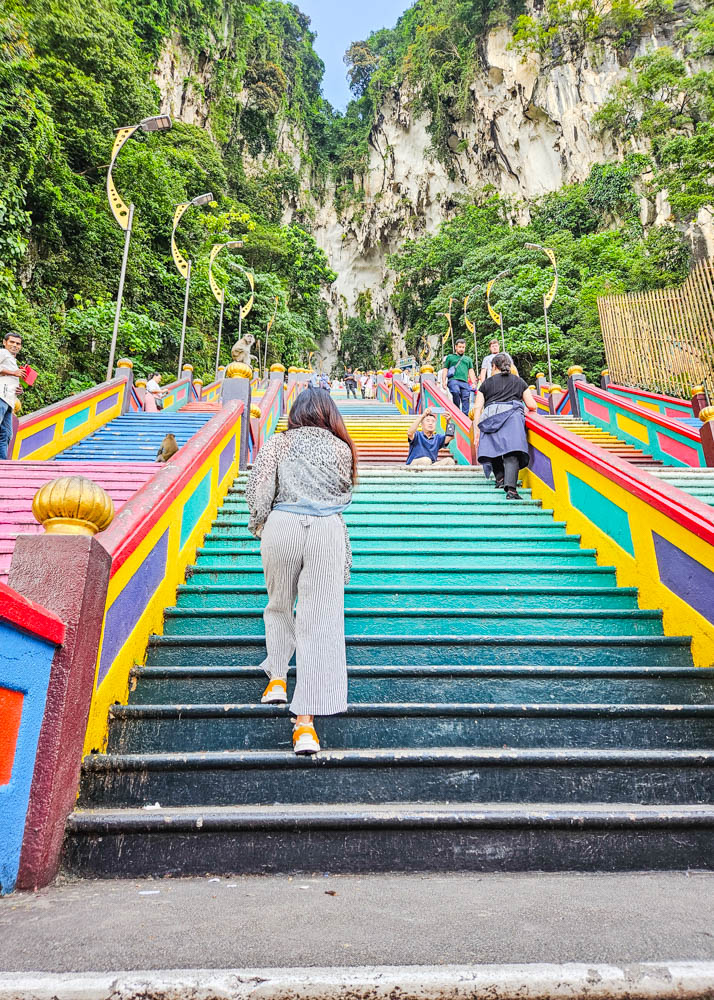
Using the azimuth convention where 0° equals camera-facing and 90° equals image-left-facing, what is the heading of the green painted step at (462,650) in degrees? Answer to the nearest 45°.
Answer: approximately 0°

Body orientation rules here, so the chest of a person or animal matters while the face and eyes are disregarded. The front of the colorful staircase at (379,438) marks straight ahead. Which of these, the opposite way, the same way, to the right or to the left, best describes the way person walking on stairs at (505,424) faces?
the opposite way

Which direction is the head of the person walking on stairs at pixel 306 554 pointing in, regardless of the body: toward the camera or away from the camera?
away from the camera

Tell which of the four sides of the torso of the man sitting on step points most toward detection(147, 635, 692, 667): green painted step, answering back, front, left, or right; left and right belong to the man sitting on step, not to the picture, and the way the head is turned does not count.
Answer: front

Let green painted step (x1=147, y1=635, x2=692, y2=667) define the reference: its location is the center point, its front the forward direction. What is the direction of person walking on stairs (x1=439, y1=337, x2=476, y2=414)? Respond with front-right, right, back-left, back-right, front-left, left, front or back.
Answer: back

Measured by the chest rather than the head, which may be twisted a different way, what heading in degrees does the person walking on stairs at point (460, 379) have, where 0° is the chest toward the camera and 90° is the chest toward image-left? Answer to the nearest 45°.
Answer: approximately 0°

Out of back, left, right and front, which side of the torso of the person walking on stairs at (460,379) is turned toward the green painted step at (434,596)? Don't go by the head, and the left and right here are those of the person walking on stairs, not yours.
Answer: front
